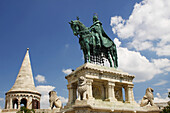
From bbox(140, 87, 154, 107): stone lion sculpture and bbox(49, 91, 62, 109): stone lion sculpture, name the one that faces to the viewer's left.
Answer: bbox(49, 91, 62, 109): stone lion sculpture

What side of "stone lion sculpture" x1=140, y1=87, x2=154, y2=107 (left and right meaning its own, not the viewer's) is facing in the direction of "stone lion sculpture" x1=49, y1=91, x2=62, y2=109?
back

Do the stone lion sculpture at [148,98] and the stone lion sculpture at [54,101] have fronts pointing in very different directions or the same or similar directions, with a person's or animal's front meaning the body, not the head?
very different directions

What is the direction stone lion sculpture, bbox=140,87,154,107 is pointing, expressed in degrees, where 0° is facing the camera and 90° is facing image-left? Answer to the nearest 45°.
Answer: approximately 270°

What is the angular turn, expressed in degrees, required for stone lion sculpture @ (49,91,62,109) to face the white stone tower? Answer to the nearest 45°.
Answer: approximately 90° to its right

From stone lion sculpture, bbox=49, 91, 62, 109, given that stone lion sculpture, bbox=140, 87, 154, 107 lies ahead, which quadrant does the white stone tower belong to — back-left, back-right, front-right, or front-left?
back-left

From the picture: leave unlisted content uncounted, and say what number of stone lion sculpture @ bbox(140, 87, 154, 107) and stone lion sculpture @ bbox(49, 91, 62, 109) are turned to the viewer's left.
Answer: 1

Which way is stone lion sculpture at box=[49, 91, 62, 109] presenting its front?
to the viewer's left

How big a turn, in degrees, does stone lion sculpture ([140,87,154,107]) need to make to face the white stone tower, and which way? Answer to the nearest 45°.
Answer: approximately 135° to its left
